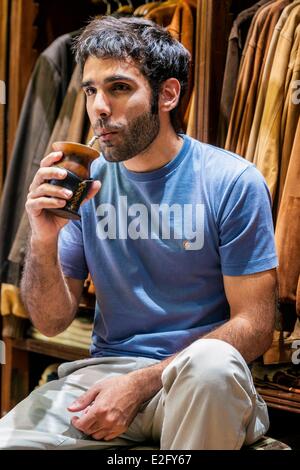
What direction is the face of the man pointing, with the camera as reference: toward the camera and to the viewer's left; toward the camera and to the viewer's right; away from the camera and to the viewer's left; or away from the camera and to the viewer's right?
toward the camera and to the viewer's left

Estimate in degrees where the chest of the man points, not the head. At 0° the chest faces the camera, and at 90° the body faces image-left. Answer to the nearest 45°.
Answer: approximately 45°
